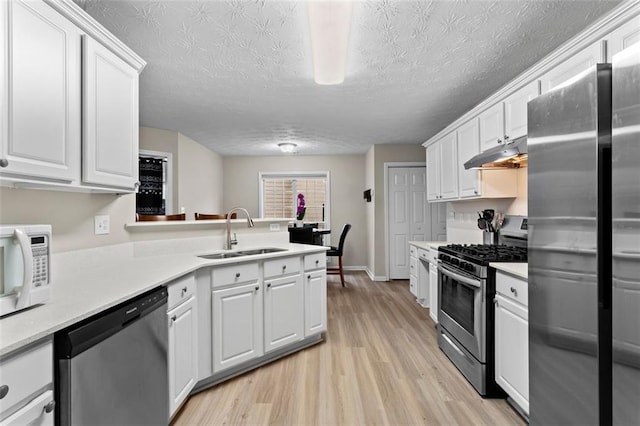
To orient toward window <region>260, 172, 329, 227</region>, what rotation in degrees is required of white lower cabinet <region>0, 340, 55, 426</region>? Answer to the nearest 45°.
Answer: approximately 90° to its left

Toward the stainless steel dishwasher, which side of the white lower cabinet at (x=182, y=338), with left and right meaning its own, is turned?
right

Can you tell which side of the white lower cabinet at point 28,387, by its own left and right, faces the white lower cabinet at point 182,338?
left

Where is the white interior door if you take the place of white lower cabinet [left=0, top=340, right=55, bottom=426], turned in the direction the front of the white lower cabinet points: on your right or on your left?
on your left

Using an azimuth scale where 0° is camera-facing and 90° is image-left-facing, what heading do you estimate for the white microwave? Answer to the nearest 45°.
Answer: approximately 315°

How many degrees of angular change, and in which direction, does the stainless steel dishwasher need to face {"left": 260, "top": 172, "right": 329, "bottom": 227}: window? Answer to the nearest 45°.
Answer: approximately 90° to its left

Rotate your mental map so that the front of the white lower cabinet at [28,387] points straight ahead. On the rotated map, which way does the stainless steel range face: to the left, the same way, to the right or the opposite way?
the opposite way

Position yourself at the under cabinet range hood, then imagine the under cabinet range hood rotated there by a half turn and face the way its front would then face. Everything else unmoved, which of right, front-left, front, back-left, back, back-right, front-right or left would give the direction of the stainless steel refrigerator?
back-right
